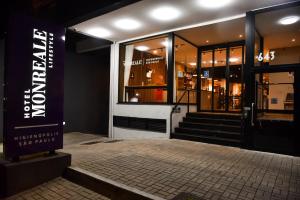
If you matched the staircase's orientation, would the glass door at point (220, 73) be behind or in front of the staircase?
behind

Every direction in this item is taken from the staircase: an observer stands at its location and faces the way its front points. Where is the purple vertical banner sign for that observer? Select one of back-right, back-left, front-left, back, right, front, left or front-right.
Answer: front-right

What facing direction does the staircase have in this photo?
toward the camera

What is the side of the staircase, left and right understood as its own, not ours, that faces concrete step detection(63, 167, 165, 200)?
front

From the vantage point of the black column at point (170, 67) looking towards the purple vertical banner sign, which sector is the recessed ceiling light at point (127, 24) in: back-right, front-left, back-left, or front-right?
front-right

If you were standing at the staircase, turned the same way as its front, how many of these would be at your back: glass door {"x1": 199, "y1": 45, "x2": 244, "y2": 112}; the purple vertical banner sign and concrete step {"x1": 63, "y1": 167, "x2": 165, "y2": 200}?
1

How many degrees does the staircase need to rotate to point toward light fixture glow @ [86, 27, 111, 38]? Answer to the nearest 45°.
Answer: approximately 90° to its right
